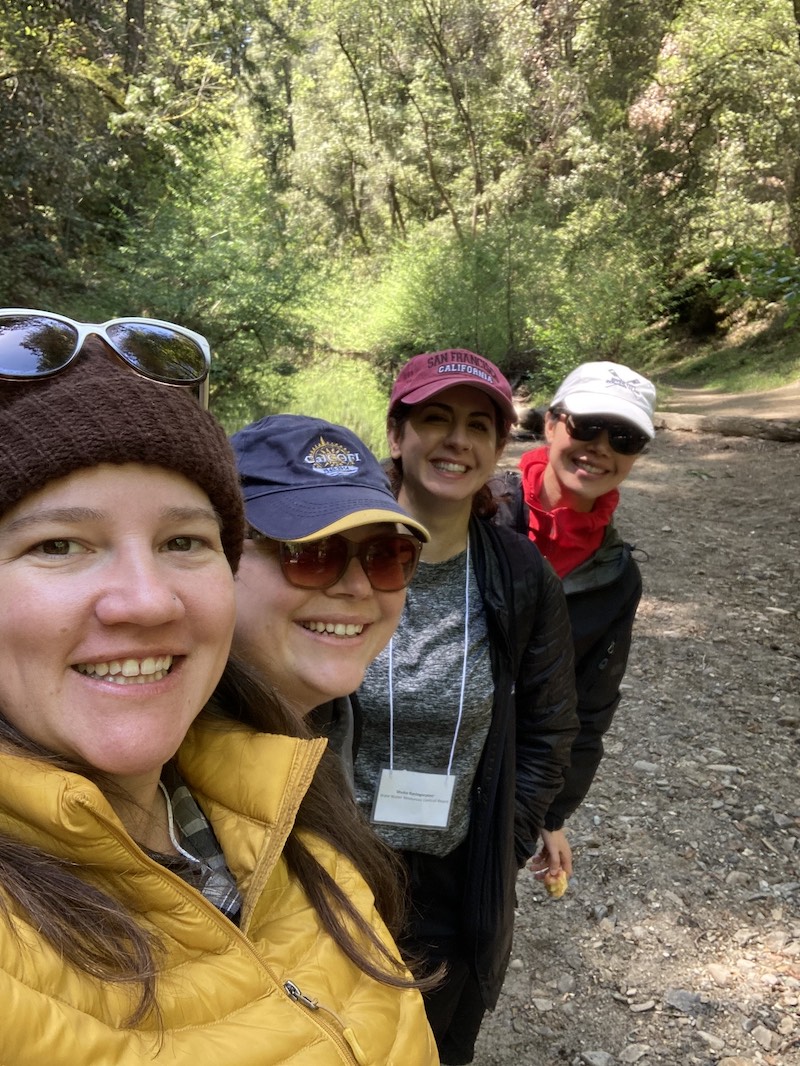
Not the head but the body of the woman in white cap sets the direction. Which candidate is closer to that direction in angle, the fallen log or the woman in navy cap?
the woman in navy cap

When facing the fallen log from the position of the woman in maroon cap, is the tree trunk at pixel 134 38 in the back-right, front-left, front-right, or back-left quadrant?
front-left

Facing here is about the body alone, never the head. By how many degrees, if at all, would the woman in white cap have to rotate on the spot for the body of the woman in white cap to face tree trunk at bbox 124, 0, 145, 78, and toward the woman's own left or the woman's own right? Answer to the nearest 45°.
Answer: approximately 135° to the woman's own right

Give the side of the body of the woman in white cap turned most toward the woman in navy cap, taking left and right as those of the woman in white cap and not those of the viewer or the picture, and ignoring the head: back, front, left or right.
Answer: front

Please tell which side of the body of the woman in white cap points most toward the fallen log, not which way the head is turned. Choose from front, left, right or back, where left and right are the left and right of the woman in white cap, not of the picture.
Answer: back

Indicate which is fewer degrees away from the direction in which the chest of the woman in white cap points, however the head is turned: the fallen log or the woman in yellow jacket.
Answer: the woman in yellow jacket

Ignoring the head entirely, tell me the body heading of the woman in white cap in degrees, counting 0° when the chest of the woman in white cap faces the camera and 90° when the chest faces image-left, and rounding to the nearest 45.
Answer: approximately 0°

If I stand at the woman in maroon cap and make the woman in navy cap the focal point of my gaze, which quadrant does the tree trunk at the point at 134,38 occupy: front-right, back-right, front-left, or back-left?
back-right

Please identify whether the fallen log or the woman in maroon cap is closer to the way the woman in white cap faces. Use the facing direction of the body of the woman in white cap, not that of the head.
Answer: the woman in maroon cap
